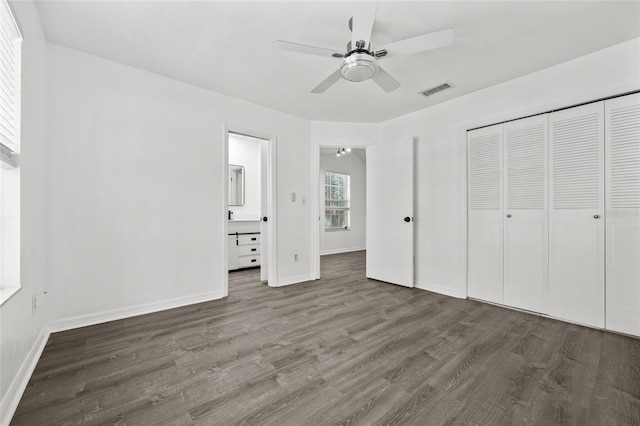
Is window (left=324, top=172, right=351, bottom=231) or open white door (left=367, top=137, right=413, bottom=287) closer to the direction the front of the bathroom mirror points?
the open white door

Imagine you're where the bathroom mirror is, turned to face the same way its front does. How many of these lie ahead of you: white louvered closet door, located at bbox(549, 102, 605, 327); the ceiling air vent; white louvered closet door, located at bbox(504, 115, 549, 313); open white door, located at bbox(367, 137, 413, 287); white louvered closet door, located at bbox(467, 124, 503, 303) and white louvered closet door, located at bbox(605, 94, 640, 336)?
6

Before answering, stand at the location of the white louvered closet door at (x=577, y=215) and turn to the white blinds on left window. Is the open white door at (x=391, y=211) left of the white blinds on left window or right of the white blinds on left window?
right

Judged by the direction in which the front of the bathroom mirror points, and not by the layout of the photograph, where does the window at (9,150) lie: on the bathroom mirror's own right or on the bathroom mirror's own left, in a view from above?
on the bathroom mirror's own right

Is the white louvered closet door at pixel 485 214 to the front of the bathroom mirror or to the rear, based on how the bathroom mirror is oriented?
to the front

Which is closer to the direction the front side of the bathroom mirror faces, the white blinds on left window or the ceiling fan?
the ceiling fan

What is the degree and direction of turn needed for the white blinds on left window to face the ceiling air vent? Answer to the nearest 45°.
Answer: approximately 45° to its right

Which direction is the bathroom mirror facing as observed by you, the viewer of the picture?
facing the viewer and to the right of the viewer

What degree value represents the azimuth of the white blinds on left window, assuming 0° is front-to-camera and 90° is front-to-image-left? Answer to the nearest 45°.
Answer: approximately 270°

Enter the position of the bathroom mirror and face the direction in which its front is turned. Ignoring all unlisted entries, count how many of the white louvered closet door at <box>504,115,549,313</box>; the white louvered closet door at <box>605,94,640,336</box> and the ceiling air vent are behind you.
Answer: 0

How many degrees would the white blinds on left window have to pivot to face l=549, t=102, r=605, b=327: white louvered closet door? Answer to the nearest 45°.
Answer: approximately 45° to its right

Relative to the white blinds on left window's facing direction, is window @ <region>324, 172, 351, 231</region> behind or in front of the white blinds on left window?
in front

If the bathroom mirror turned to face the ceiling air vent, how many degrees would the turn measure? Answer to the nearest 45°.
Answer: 0° — it already faces it

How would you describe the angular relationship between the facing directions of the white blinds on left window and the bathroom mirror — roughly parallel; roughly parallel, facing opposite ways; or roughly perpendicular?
roughly perpendicular
